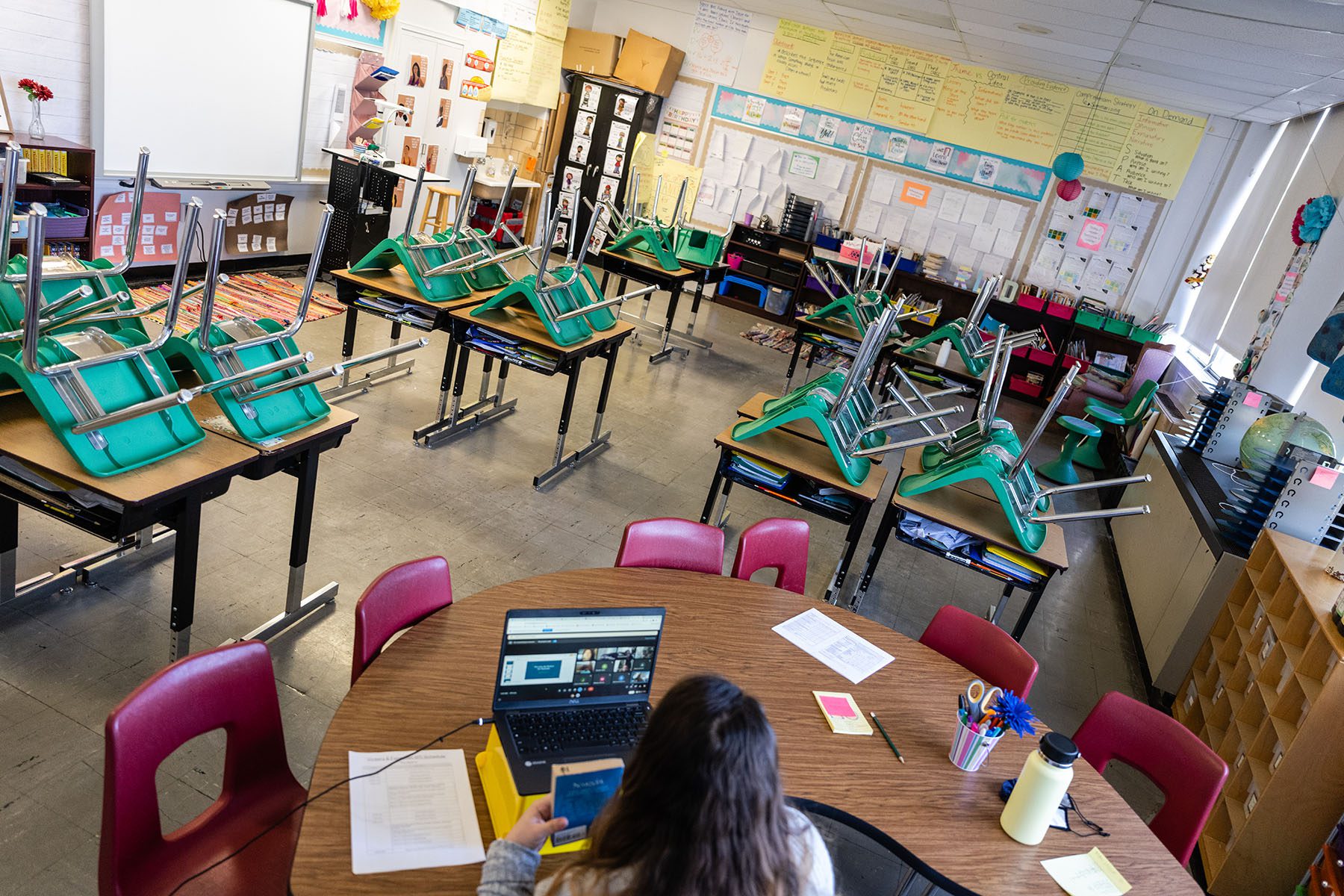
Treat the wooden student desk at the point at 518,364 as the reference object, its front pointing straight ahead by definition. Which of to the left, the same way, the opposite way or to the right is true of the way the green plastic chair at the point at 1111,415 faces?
to the right

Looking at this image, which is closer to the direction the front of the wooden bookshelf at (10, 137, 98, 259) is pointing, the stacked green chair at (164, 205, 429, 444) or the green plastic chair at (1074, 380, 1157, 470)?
the stacked green chair

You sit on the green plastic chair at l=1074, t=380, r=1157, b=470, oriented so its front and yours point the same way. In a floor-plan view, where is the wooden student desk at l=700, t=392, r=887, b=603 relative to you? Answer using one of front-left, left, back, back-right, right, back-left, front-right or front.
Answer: left

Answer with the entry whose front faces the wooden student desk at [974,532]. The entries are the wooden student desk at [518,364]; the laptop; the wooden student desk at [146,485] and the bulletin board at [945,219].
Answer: the bulletin board

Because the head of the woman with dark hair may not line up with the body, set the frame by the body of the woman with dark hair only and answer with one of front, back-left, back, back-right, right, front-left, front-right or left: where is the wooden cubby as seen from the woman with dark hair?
front-right

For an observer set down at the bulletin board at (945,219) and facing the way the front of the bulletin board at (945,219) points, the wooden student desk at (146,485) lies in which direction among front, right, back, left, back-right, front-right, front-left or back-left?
front

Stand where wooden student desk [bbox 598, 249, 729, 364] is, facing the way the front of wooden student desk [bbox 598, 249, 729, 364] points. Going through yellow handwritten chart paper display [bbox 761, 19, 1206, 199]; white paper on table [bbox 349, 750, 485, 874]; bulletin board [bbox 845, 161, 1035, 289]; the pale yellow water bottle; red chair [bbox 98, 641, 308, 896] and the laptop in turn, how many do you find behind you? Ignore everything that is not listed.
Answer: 2

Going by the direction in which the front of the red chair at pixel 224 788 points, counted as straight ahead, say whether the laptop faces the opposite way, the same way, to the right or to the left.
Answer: to the right

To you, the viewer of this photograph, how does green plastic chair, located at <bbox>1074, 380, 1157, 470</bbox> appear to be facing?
facing to the left of the viewer

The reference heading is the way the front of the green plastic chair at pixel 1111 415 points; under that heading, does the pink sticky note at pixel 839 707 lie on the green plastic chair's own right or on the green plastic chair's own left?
on the green plastic chair's own left

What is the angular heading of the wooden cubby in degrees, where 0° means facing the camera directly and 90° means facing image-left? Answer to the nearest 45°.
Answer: approximately 45°

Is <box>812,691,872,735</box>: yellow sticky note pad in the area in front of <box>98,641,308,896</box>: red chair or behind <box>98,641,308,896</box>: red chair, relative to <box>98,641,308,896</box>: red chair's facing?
in front

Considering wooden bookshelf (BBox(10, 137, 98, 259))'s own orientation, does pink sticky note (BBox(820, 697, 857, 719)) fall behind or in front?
in front

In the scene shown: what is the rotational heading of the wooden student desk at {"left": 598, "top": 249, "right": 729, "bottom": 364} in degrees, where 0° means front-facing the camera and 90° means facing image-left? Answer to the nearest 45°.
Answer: approximately 45°

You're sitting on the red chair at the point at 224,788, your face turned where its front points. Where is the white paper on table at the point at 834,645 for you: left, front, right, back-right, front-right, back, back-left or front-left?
front-left

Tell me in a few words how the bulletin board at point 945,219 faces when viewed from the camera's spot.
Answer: facing the viewer

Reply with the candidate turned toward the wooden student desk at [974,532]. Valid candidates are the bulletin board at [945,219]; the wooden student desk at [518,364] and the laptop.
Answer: the bulletin board

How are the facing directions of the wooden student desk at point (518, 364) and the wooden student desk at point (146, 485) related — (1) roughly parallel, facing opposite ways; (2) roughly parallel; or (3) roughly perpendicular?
roughly parallel

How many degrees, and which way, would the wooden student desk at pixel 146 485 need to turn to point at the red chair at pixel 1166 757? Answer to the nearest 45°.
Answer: approximately 90° to its left
